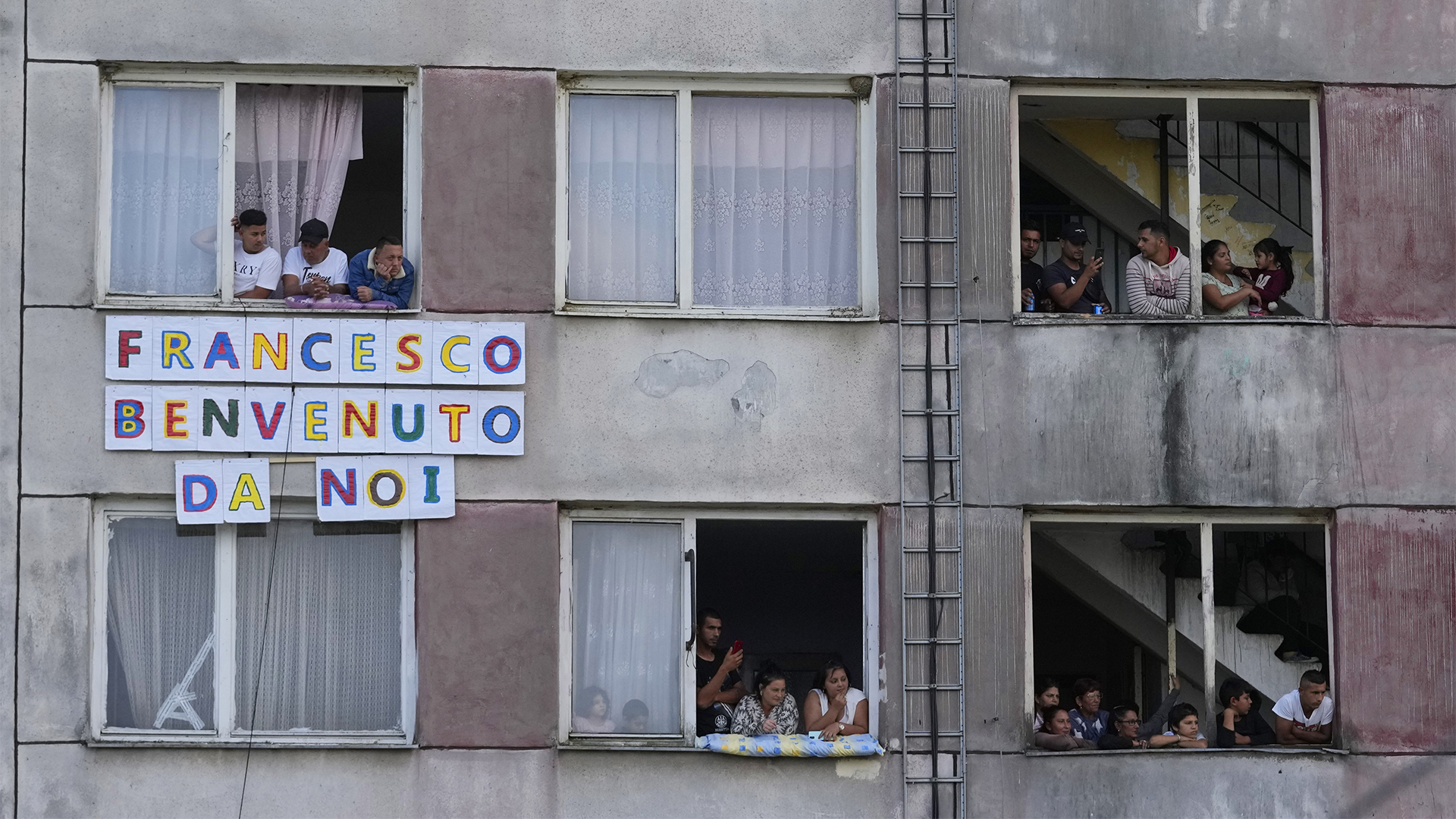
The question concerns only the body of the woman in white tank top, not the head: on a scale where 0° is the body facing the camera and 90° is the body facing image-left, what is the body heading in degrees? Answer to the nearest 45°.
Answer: approximately 0°

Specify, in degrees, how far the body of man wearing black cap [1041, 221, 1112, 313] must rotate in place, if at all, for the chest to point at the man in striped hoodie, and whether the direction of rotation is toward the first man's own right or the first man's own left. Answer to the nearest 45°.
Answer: approximately 45° to the first man's own left

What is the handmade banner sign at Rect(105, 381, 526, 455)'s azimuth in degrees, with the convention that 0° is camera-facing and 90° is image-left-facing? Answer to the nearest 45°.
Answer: approximately 0°

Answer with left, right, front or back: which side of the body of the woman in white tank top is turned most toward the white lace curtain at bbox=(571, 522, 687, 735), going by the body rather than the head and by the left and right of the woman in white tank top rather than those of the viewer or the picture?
right

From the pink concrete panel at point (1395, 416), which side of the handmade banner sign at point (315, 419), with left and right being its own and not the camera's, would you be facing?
left
